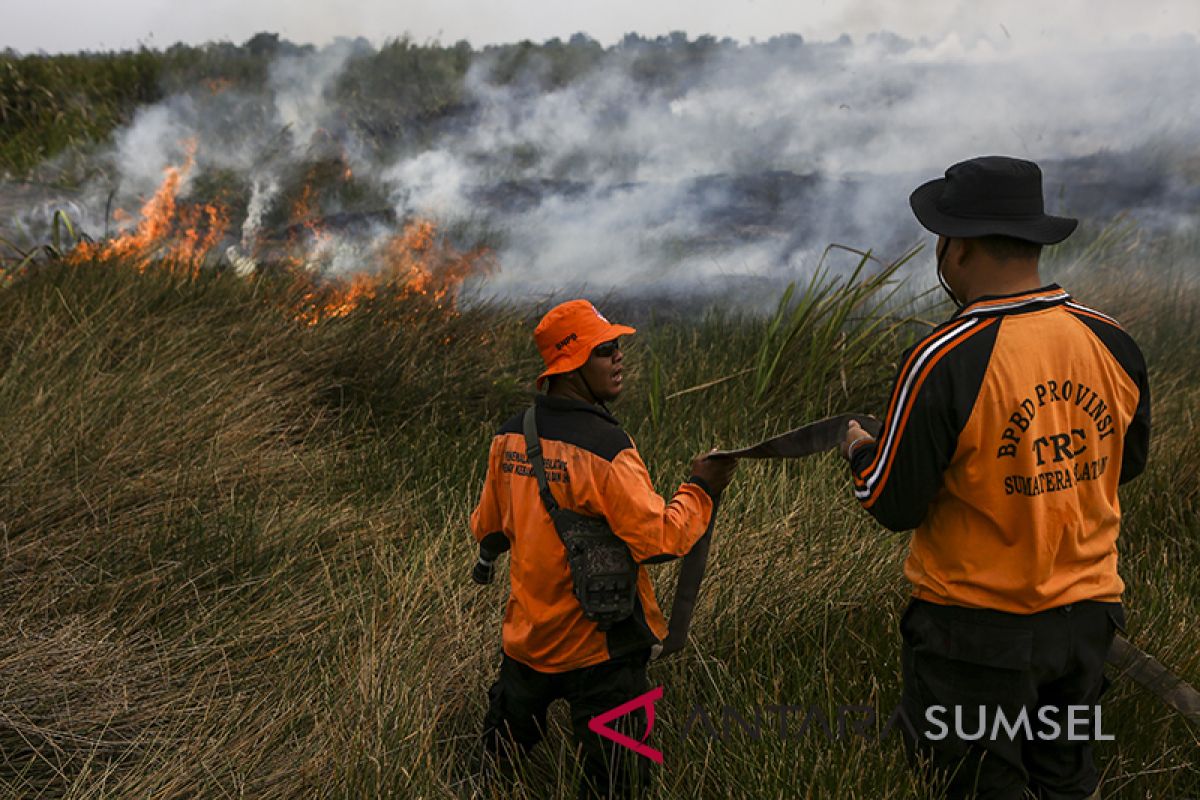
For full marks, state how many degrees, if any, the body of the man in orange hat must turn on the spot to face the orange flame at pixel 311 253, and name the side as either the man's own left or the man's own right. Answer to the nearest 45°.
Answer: approximately 45° to the man's own left

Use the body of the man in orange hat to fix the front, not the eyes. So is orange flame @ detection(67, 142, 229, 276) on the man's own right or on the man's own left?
on the man's own left

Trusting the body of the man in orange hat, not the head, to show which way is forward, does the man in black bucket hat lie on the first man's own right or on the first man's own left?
on the first man's own right

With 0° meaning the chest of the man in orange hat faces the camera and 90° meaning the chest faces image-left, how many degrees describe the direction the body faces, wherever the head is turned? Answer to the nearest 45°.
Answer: approximately 225°

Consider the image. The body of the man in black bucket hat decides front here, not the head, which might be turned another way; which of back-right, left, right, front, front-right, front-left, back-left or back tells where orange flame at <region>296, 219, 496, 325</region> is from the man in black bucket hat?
front

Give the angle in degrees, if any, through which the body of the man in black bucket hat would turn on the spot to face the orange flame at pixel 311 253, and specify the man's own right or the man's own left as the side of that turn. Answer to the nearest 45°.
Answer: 0° — they already face it

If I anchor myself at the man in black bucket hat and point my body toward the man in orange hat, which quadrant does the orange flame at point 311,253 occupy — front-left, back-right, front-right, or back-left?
front-right

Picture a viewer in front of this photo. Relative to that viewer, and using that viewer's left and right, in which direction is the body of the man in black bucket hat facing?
facing away from the viewer and to the left of the viewer

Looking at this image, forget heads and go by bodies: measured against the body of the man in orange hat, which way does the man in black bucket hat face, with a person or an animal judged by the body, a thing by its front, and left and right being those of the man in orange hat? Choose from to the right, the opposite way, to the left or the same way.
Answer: to the left

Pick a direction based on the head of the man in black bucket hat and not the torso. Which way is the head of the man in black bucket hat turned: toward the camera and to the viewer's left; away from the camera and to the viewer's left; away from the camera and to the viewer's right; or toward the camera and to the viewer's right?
away from the camera and to the viewer's left

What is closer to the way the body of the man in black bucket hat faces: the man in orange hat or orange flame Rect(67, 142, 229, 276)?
the orange flame
